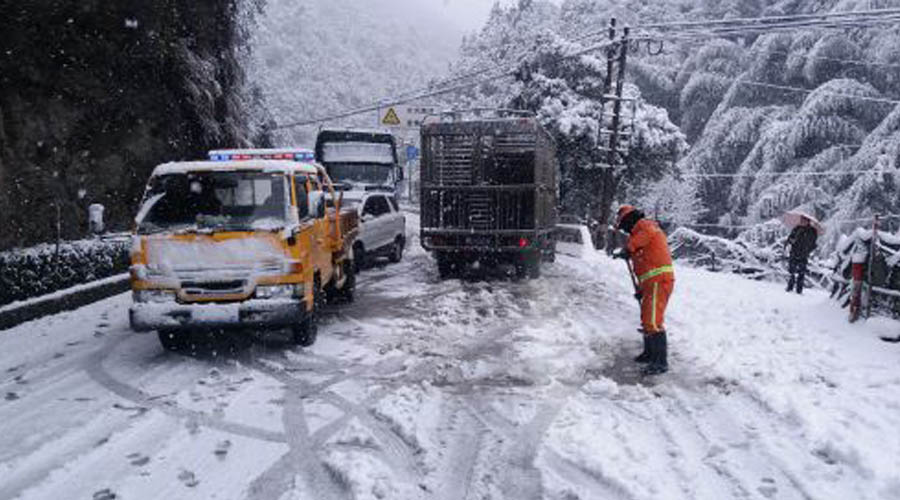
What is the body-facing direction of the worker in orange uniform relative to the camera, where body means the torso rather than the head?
to the viewer's left

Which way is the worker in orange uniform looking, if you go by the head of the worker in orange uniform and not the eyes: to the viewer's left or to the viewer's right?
to the viewer's left

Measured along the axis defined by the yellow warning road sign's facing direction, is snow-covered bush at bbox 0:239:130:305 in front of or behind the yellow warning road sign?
in front

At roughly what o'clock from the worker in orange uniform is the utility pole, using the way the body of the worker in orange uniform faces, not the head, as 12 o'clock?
The utility pole is roughly at 3 o'clock from the worker in orange uniform.

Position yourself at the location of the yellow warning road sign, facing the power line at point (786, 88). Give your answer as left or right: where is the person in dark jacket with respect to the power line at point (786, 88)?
right

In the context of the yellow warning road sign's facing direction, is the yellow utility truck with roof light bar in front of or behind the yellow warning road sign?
in front

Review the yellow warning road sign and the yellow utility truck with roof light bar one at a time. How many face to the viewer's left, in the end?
0

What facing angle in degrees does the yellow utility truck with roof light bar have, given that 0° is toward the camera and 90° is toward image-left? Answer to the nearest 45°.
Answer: approximately 0°

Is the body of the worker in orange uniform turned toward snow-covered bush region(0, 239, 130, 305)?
yes

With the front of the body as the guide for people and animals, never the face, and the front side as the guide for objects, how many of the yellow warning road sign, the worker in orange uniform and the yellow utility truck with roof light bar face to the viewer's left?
1

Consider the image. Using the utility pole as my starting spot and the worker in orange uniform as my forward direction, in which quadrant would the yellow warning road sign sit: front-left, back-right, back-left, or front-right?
back-right

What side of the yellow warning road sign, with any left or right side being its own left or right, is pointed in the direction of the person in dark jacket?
front
